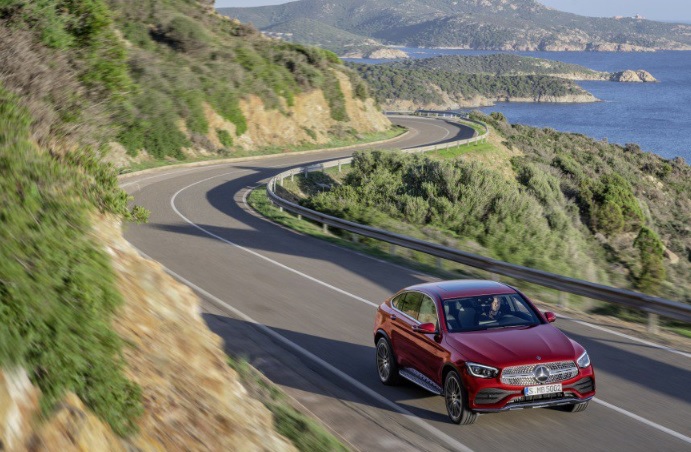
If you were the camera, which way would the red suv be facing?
facing the viewer and to the right of the viewer

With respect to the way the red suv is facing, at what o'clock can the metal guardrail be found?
The metal guardrail is roughly at 8 o'clock from the red suv.

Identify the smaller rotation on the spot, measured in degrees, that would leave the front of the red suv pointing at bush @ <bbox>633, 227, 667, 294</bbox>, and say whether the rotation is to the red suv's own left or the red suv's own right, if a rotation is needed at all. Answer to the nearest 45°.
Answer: approximately 135° to the red suv's own left
